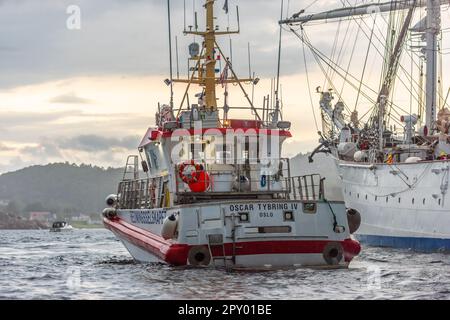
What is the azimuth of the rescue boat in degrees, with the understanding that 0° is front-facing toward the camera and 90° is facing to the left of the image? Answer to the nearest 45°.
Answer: approximately 180°
